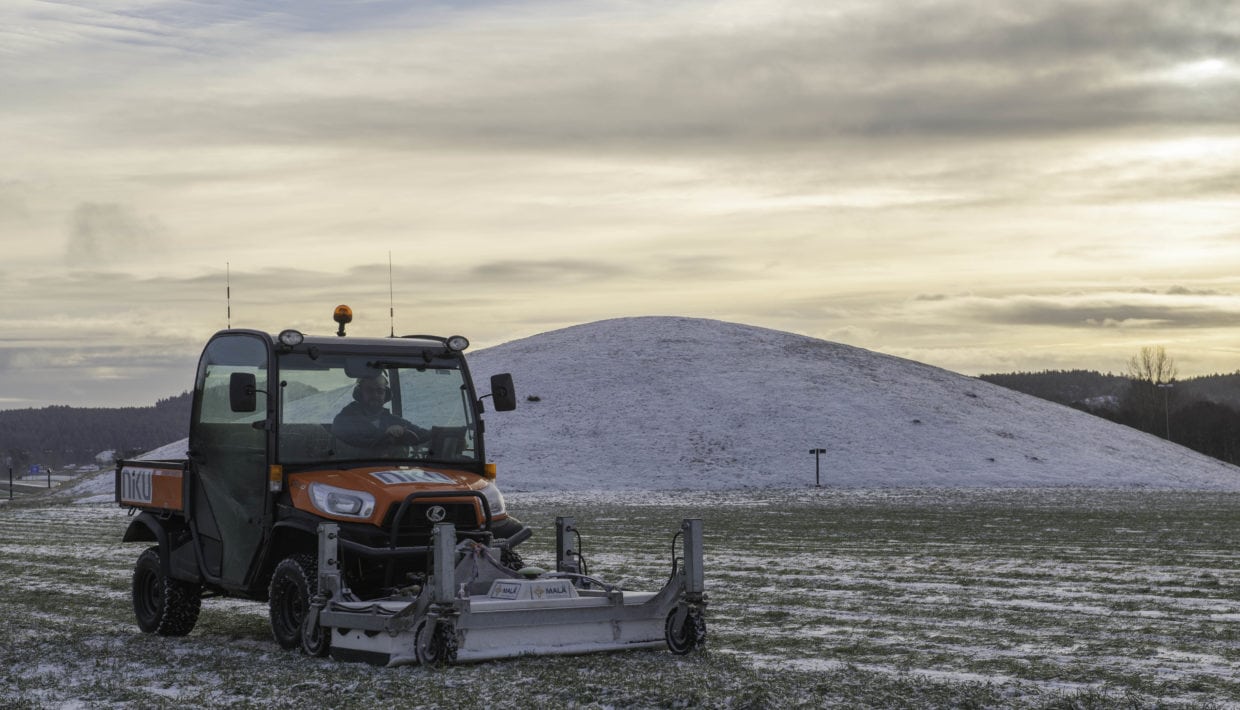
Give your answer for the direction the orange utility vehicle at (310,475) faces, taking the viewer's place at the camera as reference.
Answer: facing the viewer and to the right of the viewer

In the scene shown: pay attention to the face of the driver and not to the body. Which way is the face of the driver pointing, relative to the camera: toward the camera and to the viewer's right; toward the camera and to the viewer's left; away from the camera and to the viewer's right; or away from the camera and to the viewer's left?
toward the camera and to the viewer's right

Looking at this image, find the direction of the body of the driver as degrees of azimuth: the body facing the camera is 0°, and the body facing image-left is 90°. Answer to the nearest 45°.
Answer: approximately 315°
